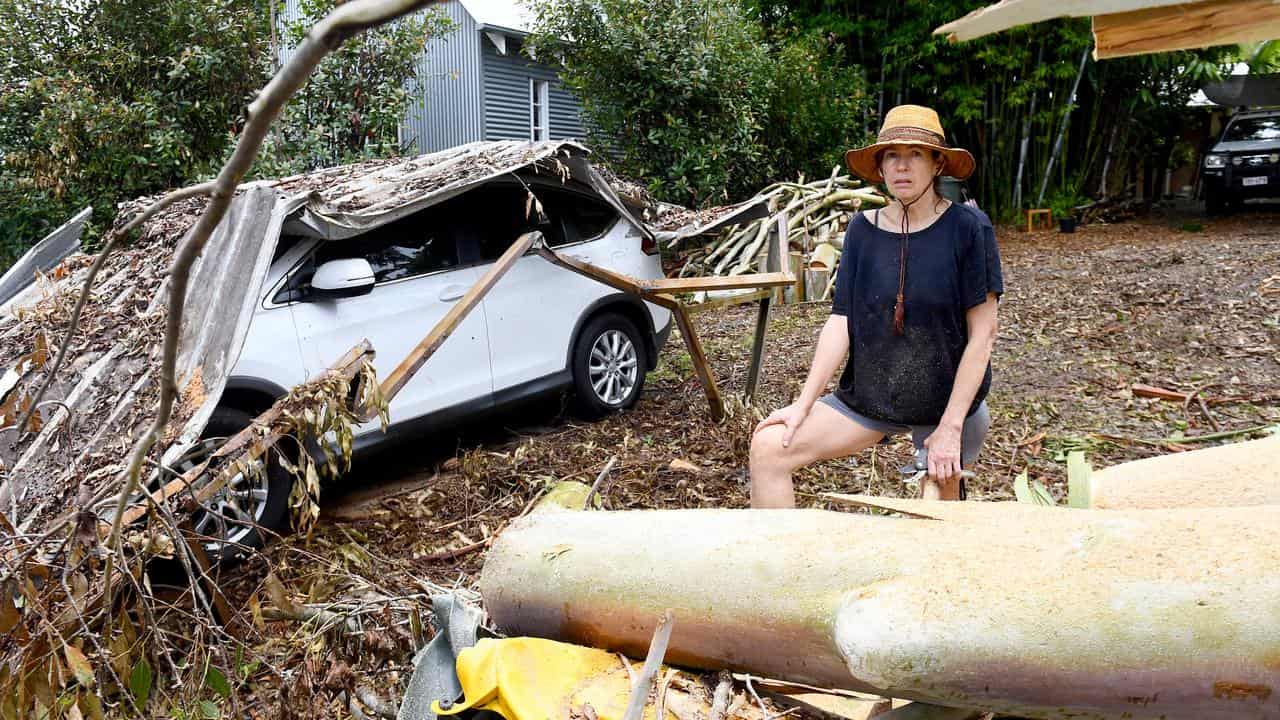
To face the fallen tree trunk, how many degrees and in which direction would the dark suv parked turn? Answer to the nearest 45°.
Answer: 0° — it already faces it

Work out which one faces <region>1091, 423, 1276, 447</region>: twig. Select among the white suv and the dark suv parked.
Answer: the dark suv parked

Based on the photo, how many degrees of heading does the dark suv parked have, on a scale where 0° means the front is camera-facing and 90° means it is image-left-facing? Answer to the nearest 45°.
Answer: approximately 0°
